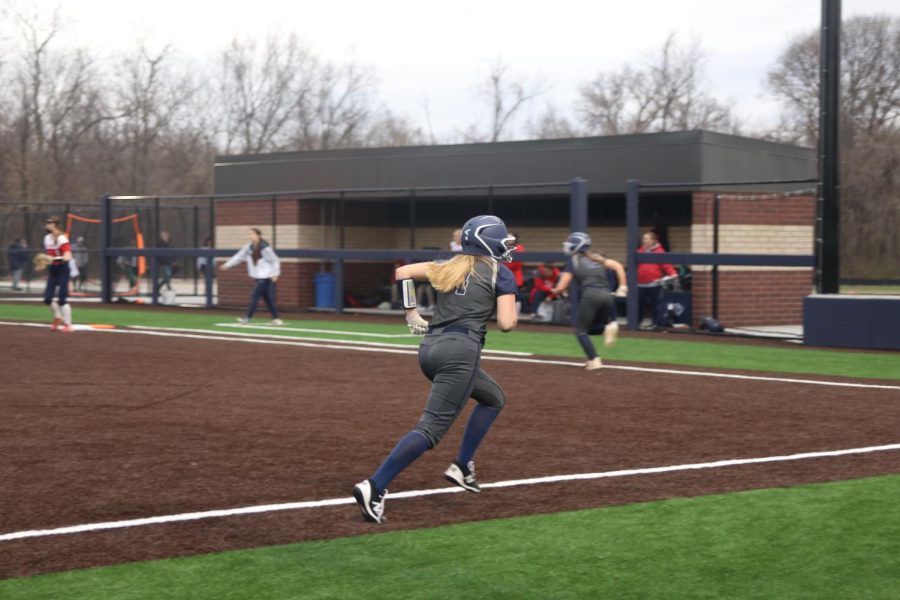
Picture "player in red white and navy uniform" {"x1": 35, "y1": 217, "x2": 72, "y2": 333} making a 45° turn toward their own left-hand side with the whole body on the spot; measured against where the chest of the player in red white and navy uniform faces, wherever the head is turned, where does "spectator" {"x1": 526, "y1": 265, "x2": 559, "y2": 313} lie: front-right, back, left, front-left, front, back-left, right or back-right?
left

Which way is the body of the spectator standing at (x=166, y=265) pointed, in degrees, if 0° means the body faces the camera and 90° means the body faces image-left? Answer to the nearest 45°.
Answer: approximately 0°

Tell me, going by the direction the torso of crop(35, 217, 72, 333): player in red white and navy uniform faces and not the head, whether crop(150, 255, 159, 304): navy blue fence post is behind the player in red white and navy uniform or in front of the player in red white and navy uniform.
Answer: behind

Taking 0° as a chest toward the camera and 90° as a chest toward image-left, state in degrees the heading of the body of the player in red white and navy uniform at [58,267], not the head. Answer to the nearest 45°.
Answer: approximately 45°

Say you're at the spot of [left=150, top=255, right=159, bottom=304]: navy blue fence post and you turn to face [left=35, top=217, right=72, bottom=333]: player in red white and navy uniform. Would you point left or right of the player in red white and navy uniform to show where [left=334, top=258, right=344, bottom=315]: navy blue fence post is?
left

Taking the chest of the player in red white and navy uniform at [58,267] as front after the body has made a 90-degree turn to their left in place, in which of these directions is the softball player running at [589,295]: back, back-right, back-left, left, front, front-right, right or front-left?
front

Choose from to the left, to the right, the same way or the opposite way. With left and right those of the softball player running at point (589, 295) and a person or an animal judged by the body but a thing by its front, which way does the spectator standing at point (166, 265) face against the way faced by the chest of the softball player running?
the opposite way

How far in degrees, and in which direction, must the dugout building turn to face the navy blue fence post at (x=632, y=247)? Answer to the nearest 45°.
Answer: approximately 45° to its left

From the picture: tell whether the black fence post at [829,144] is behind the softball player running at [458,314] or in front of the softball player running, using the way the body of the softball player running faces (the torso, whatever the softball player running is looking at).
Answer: in front

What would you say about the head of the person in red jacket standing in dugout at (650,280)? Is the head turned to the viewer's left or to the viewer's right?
to the viewer's left

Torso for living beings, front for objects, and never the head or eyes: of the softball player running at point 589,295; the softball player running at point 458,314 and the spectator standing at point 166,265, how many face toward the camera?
1

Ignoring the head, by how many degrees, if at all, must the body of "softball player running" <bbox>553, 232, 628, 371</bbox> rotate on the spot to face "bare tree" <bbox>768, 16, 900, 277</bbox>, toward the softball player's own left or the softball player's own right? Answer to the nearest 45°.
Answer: approximately 90° to the softball player's own right

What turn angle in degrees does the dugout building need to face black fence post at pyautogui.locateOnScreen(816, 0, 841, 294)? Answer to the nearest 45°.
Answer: approximately 90° to its left
